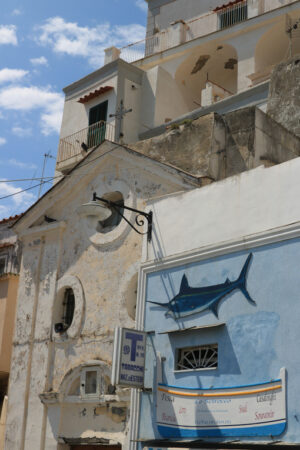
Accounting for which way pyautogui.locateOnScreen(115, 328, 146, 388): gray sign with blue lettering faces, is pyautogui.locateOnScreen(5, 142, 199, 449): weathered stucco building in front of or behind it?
behind

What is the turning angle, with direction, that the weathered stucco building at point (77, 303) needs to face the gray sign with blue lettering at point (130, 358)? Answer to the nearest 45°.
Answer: approximately 45° to its left

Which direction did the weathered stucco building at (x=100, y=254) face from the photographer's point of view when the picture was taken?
facing the viewer and to the left of the viewer

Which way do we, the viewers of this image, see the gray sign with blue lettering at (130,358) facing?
facing the viewer and to the right of the viewer

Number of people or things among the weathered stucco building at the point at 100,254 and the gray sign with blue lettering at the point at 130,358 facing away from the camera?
0

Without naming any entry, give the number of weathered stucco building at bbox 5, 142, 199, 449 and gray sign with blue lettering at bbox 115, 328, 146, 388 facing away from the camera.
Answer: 0
